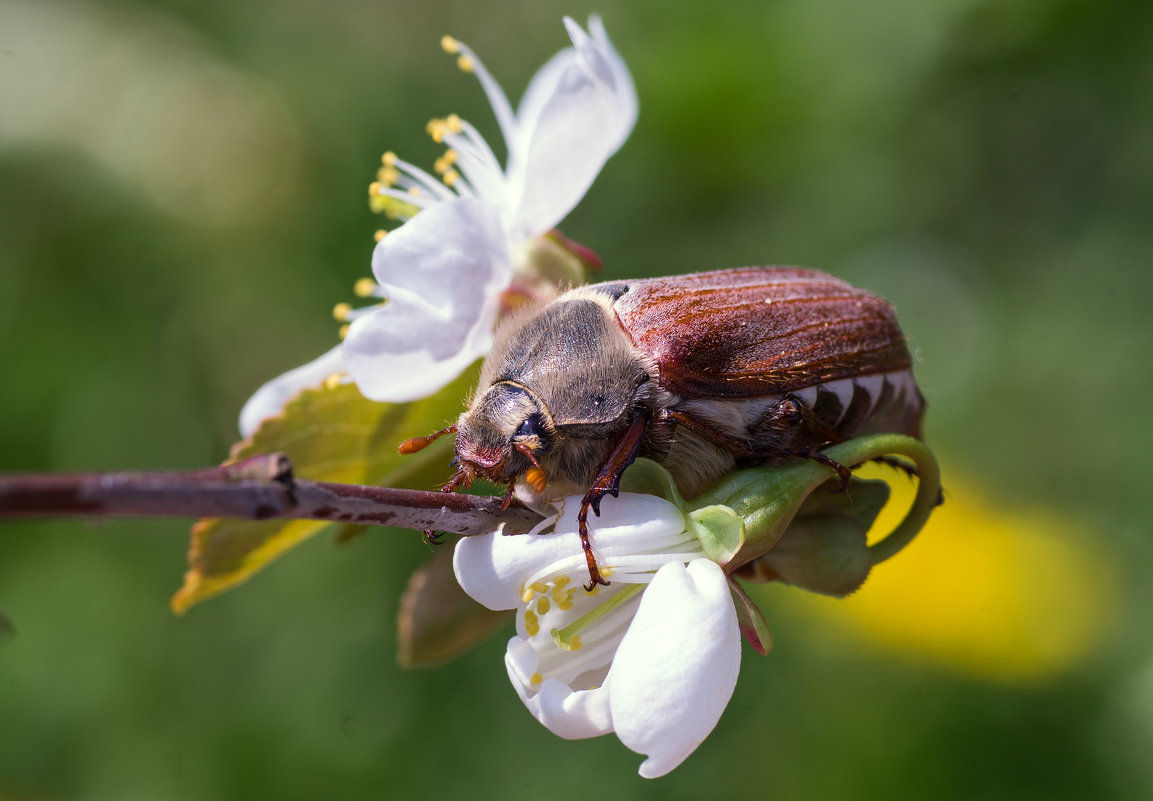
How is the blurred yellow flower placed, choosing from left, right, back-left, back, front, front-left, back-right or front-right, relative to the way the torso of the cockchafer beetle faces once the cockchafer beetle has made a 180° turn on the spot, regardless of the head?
front

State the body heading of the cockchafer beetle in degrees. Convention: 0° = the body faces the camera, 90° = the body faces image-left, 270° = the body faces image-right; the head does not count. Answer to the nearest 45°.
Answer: approximately 45°

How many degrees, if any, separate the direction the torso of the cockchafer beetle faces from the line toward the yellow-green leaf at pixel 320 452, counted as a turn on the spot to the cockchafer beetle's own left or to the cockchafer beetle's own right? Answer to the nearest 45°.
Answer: approximately 45° to the cockchafer beetle's own right

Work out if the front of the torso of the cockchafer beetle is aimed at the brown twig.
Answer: yes
